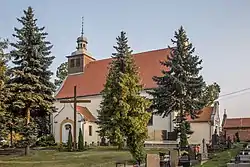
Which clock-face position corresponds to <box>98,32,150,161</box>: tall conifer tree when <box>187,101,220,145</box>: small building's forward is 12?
The tall conifer tree is roughly at 2 o'clock from the small building.

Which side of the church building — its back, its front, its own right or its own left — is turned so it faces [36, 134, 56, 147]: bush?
front

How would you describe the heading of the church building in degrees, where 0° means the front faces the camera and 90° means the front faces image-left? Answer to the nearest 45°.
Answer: approximately 45°

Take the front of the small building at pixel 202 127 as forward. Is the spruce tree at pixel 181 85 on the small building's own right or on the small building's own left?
on the small building's own right

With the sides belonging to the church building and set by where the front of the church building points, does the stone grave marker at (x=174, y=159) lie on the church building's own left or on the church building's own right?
on the church building's own left

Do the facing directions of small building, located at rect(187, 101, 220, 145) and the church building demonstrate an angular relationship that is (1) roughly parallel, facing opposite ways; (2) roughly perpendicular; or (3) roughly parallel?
roughly perpendicular

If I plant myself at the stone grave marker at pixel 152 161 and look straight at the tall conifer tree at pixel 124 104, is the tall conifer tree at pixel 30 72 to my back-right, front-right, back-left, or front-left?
front-left

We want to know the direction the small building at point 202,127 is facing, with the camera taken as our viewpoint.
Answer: facing the viewer and to the right of the viewer

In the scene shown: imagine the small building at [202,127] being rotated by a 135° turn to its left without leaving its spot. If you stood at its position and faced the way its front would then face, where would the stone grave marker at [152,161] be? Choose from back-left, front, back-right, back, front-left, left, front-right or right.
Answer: back

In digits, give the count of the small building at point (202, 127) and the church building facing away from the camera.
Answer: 0

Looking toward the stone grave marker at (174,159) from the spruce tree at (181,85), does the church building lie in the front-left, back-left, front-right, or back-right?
back-right

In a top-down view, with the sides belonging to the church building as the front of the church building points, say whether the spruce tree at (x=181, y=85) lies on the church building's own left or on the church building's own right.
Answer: on the church building's own left

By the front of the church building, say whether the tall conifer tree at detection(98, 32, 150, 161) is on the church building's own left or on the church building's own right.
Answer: on the church building's own left
